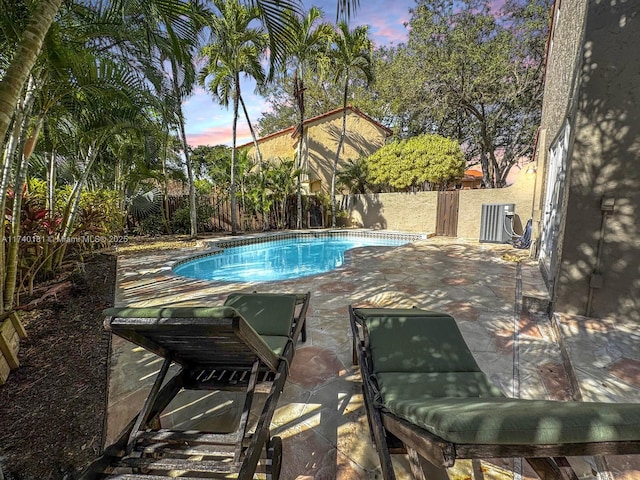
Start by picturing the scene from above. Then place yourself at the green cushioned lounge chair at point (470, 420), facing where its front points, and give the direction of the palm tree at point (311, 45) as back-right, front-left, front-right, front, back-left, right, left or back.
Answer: back

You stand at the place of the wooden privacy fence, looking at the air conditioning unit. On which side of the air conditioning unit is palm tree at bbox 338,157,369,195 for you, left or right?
left

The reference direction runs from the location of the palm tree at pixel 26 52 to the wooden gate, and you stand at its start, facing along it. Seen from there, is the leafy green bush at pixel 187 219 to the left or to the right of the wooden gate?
left

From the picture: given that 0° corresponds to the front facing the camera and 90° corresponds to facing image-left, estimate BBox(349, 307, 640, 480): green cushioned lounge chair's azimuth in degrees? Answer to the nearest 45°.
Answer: approximately 315°

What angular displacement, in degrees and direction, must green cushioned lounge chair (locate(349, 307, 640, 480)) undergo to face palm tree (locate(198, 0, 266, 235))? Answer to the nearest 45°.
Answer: approximately 180°

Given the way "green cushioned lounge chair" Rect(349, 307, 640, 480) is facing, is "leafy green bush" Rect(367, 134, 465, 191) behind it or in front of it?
behind

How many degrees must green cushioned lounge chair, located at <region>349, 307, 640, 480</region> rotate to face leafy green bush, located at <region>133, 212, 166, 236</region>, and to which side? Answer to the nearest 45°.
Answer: approximately 180°
